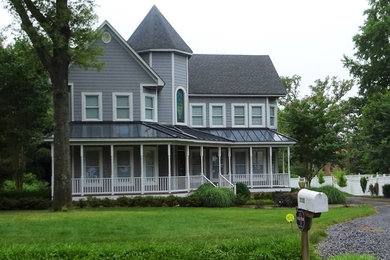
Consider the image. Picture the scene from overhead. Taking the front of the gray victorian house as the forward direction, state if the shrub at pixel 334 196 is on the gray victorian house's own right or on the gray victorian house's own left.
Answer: on the gray victorian house's own left

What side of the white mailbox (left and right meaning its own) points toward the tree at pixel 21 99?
back

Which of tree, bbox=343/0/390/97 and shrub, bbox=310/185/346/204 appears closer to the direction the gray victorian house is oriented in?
the shrub

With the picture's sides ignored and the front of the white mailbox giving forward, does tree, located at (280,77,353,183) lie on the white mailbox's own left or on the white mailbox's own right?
on the white mailbox's own left

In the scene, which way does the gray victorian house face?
toward the camera

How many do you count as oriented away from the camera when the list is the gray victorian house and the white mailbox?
0

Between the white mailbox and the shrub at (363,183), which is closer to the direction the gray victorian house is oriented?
the white mailbox

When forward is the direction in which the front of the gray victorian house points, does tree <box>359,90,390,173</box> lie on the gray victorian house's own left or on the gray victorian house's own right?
on the gray victorian house's own left
